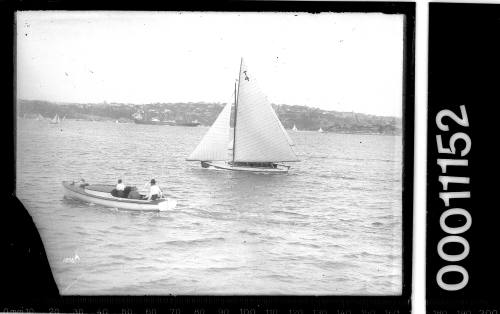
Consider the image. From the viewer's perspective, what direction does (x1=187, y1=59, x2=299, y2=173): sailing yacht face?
to the viewer's left

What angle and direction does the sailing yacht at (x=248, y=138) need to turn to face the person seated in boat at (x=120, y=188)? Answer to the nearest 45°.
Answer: approximately 90° to its left

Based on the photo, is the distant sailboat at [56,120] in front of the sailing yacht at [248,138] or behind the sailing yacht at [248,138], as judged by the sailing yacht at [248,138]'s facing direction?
in front
